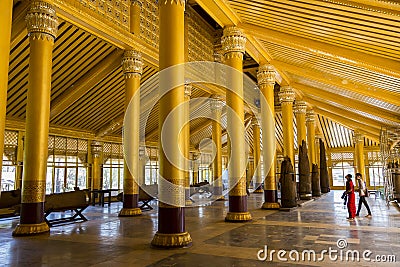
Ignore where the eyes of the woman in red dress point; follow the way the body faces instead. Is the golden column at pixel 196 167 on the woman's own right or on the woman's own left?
on the woman's own right

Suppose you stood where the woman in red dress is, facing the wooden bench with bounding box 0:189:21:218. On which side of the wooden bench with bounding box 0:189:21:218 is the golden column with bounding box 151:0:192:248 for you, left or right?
left

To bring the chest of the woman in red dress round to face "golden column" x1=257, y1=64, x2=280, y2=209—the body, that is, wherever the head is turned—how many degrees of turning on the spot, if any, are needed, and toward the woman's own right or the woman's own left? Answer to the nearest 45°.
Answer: approximately 45° to the woman's own right
